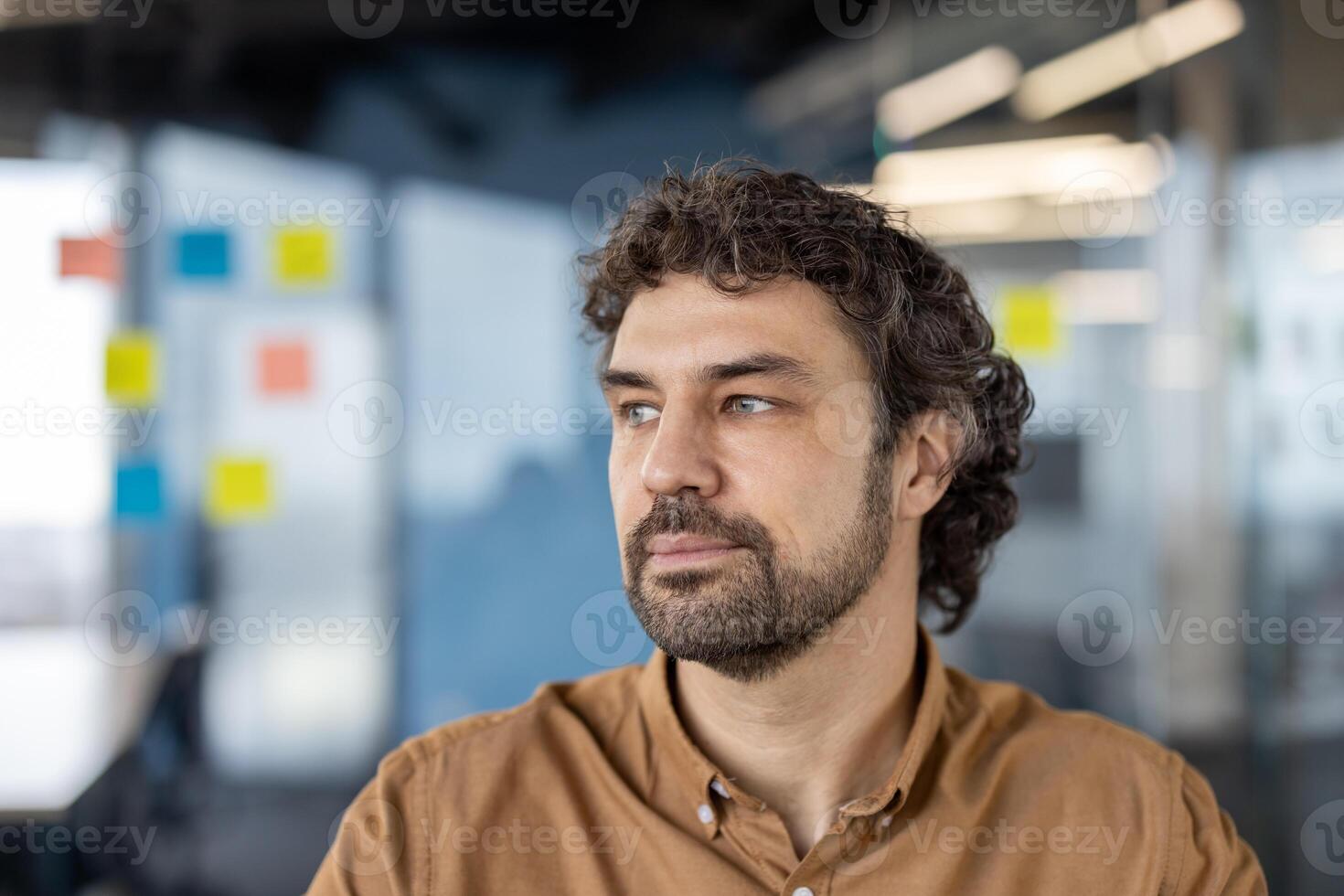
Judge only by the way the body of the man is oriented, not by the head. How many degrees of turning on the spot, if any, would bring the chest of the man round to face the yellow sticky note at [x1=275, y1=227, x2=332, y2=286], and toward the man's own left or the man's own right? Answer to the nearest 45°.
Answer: approximately 135° to the man's own right

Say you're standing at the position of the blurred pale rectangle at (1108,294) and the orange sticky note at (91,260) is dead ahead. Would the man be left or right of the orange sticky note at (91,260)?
left

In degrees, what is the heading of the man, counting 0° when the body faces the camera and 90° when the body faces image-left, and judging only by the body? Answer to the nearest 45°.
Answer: approximately 0°

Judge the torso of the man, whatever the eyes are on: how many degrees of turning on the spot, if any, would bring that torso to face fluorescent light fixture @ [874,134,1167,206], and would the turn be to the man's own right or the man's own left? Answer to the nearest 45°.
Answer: approximately 135° to the man's own left

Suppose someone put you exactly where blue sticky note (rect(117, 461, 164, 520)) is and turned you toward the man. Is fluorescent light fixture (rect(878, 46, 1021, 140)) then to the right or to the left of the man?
left

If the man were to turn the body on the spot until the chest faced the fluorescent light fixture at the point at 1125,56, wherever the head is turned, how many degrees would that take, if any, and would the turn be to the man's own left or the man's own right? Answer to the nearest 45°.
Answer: approximately 135° to the man's own left

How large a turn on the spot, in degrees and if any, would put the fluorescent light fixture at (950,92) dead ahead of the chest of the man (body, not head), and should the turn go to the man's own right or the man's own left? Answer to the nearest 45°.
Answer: approximately 180°

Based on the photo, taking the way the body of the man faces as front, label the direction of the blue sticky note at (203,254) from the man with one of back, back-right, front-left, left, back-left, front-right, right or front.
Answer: back-right

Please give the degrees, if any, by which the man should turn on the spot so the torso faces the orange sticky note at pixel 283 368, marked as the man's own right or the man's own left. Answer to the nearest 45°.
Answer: approximately 135° to the man's own right

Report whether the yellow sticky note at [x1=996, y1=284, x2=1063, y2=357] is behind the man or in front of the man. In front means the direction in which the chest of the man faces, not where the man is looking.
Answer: behind

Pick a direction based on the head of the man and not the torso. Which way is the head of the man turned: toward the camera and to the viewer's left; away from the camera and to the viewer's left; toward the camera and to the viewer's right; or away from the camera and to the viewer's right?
toward the camera and to the viewer's left

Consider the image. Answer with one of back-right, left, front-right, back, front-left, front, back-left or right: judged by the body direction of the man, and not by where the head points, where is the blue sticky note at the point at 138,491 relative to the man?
back-right
